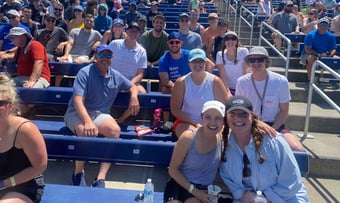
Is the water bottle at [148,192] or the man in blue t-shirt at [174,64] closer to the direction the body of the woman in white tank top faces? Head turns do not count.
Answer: the water bottle

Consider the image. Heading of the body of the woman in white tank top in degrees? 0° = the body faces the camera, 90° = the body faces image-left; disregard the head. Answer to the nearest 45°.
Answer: approximately 0°

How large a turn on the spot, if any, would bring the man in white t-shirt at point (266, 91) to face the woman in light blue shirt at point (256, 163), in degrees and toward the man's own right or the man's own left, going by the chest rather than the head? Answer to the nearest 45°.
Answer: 0° — they already face them

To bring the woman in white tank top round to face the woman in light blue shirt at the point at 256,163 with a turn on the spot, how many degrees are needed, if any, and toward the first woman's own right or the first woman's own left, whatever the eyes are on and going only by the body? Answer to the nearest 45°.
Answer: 0° — they already face them

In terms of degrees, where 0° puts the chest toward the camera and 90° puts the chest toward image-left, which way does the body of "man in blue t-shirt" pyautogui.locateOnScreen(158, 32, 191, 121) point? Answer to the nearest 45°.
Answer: approximately 0°

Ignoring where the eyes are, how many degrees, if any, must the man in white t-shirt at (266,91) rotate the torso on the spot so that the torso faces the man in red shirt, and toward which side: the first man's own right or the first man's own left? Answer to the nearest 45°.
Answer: approximately 90° to the first man's own right

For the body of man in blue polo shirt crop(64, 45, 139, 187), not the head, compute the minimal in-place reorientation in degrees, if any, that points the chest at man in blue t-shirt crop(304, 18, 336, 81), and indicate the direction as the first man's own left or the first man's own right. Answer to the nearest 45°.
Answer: approximately 135° to the first man's own left
